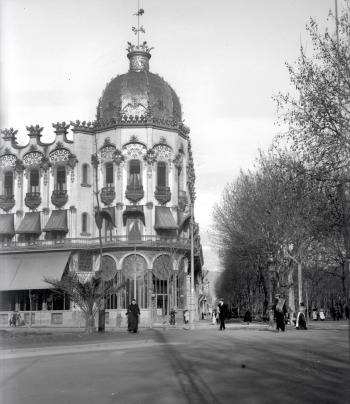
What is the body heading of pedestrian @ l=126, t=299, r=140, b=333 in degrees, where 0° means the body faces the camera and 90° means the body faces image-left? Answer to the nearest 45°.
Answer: approximately 0°

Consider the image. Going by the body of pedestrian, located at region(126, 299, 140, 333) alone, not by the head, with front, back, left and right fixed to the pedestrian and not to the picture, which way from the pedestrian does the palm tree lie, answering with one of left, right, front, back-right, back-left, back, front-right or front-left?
front-right

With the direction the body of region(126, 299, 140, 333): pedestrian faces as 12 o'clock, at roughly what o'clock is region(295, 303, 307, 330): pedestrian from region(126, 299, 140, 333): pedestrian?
region(295, 303, 307, 330): pedestrian is roughly at 9 o'clock from region(126, 299, 140, 333): pedestrian.
